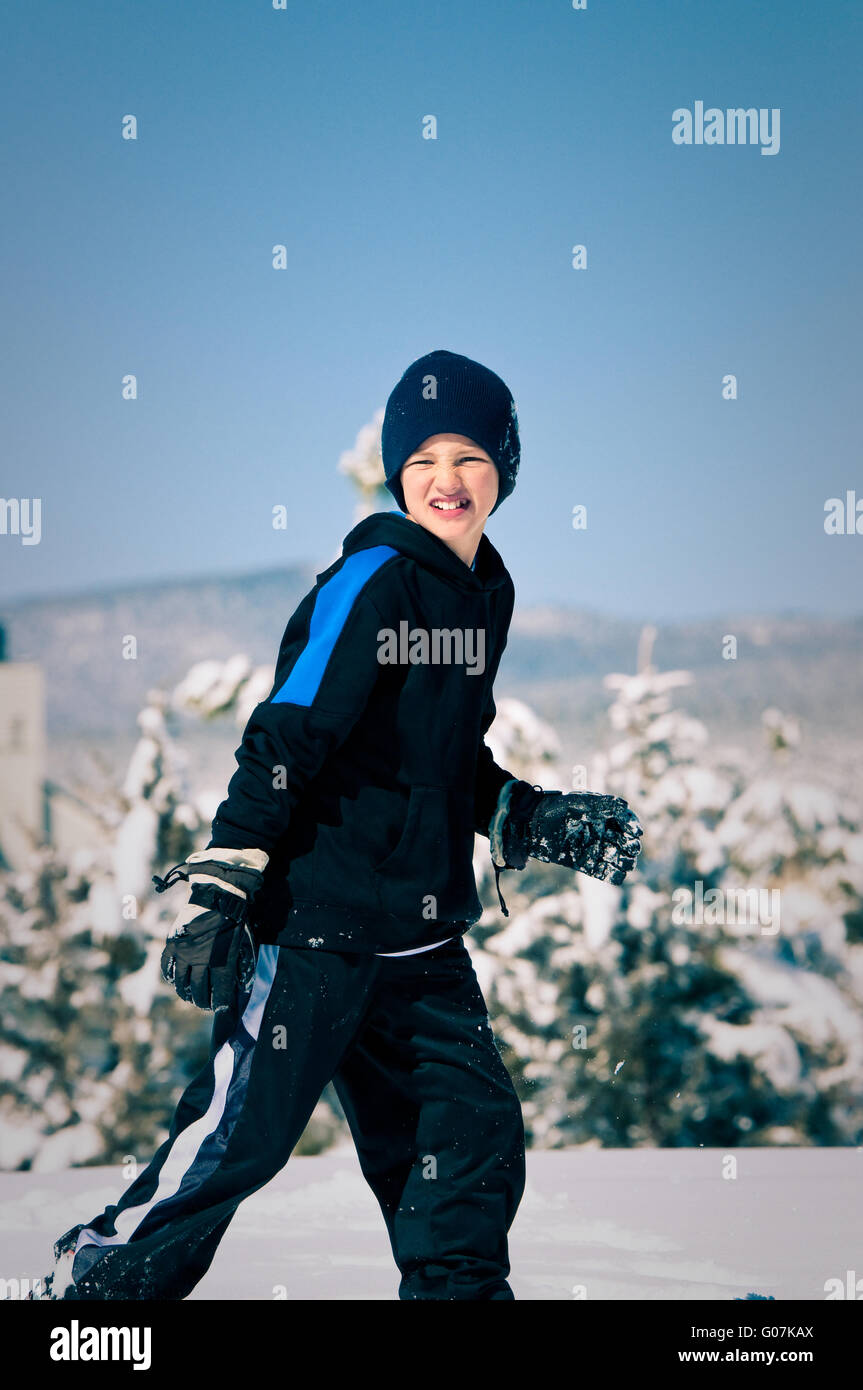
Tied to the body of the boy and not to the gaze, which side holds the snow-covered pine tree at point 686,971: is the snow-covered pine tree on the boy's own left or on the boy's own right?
on the boy's own left

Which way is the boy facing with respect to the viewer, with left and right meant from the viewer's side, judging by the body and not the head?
facing the viewer and to the right of the viewer

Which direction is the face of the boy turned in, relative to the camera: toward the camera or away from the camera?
toward the camera
